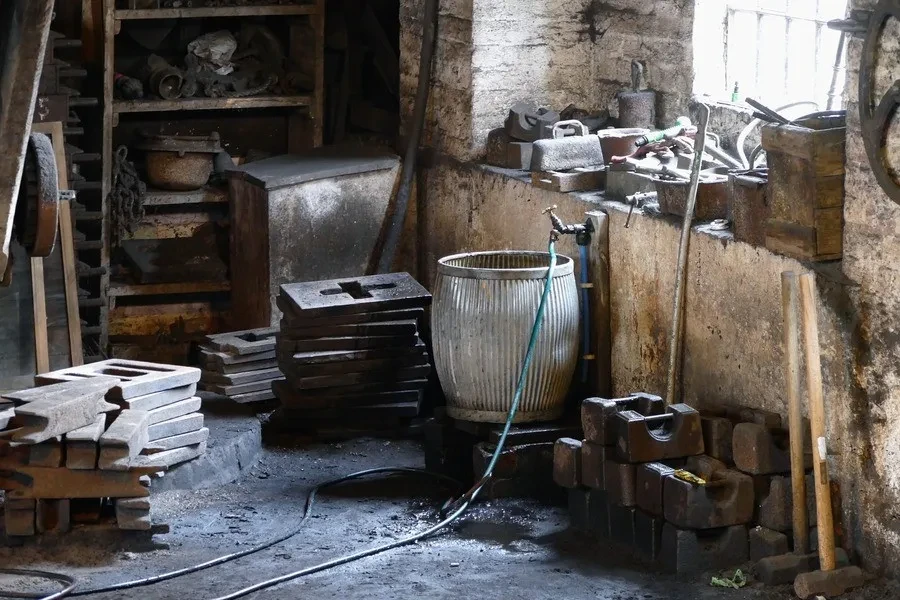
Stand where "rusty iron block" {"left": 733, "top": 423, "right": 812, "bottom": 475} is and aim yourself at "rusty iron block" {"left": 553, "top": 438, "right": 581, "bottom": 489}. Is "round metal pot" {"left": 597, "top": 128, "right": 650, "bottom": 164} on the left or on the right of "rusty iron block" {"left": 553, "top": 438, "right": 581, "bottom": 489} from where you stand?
right

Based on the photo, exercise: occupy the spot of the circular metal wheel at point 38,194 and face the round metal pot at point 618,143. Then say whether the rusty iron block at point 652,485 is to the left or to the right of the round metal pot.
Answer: right

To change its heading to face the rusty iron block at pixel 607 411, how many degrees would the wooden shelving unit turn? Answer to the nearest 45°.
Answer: approximately 45° to its left

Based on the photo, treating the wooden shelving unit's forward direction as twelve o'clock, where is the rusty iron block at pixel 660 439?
The rusty iron block is roughly at 11 o'clock from the wooden shelving unit.

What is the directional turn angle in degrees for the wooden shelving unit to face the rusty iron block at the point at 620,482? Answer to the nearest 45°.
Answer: approximately 45° to its left

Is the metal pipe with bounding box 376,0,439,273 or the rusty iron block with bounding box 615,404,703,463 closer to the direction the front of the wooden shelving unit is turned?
the rusty iron block

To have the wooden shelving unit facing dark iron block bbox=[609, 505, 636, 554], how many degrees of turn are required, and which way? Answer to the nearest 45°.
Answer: approximately 45° to its left

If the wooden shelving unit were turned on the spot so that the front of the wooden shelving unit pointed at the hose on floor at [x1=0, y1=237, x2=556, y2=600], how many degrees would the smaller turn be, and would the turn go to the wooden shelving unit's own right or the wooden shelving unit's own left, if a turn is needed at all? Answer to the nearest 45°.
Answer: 0° — it already faces it

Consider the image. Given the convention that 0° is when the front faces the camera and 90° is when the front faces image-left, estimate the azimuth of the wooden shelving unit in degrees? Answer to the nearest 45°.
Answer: approximately 0°

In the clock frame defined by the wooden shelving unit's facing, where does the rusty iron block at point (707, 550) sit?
The rusty iron block is roughly at 11 o'clock from the wooden shelving unit.

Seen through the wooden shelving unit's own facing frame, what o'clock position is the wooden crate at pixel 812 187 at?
The wooden crate is roughly at 11 o'clock from the wooden shelving unit.
